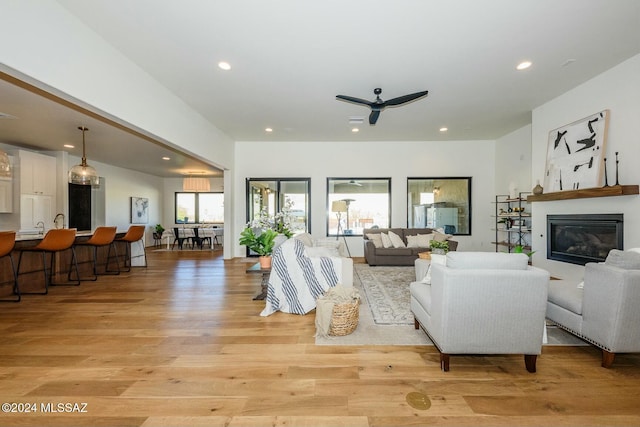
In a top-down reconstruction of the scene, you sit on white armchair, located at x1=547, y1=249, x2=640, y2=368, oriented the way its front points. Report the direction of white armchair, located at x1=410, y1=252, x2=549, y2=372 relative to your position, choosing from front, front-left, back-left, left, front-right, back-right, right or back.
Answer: left

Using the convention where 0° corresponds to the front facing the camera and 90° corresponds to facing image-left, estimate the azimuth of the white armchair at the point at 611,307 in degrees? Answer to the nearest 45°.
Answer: approximately 135°

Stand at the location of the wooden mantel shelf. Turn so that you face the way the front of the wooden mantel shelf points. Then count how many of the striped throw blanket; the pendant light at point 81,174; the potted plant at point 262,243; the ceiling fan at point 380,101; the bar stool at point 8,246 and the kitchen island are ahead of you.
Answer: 6

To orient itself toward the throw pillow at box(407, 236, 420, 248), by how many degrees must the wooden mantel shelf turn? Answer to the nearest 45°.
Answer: approximately 45° to its right

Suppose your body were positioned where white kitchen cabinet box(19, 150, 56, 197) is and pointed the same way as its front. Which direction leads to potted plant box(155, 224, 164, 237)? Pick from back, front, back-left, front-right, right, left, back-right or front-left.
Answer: left

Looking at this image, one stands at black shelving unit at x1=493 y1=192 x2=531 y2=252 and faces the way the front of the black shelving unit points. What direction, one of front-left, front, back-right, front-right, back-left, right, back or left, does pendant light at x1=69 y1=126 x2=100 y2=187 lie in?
front

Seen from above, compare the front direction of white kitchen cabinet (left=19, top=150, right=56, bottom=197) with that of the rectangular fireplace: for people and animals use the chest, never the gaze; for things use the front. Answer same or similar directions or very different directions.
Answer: very different directions

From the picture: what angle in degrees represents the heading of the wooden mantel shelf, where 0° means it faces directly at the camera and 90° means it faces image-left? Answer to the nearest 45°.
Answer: approximately 45°

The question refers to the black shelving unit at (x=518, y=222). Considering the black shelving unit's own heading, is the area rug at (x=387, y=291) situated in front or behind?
in front

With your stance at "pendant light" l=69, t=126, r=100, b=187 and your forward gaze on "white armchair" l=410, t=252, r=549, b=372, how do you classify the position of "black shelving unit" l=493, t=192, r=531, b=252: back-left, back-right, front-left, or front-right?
front-left

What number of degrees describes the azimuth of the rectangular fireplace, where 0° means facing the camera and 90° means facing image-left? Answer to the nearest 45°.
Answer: approximately 45°

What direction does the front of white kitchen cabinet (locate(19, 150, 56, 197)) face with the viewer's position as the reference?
facing the viewer and to the right of the viewer

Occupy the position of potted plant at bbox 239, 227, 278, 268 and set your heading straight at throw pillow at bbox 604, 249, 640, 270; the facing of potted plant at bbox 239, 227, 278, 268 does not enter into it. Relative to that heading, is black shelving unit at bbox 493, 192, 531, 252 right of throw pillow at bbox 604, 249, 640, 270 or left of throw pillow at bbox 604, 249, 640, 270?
left

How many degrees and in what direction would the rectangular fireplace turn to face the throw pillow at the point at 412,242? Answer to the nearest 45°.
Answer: approximately 45° to its right

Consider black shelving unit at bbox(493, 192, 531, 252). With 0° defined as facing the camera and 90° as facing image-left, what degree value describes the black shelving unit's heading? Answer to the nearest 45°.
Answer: approximately 45°

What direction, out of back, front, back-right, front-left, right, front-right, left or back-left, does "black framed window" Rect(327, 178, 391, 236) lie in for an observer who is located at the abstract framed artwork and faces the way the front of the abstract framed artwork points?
front-right
